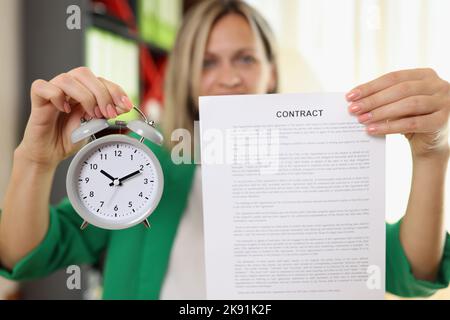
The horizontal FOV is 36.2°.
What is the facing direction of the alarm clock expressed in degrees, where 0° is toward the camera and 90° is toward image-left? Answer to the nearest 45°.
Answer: approximately 0°

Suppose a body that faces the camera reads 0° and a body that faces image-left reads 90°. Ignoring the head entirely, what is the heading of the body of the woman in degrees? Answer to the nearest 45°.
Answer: approximately 0°
